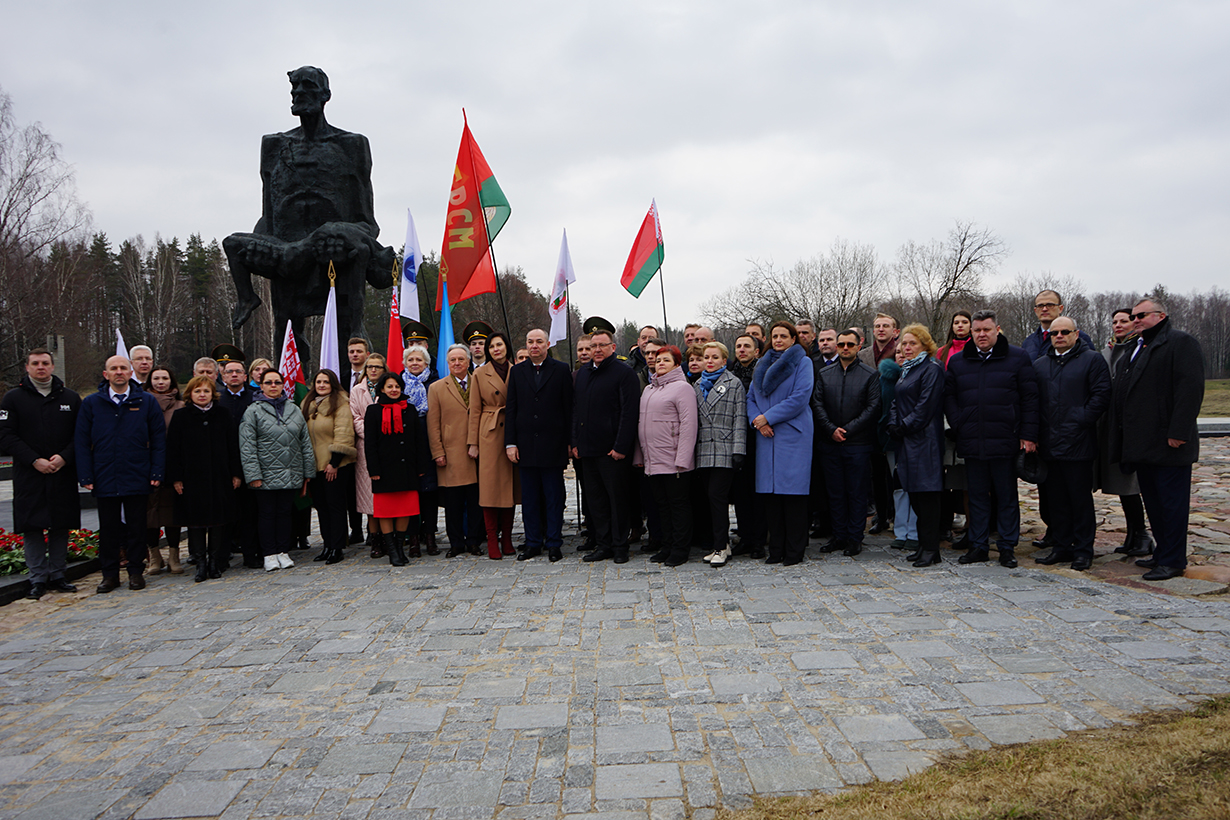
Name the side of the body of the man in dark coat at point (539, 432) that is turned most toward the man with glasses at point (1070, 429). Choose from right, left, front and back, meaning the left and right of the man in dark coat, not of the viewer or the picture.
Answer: left

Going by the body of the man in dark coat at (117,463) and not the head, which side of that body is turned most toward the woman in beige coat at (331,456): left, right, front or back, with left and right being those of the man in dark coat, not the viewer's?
left

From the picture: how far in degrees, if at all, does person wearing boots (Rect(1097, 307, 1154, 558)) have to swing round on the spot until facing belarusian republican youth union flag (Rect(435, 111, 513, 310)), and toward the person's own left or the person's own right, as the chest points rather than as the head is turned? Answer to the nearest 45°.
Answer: approximately 45° to the person's own right

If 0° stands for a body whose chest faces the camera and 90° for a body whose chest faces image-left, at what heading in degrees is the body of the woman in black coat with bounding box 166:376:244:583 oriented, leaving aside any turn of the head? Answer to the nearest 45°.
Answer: approximately 0°

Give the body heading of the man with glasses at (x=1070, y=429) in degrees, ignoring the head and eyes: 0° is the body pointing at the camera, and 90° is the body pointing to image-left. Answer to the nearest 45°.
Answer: approximately 45°

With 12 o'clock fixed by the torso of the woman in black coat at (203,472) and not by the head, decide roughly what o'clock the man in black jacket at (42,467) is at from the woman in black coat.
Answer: The man in black jacket is roughly at 3 o'clock from the woman in black coat.
